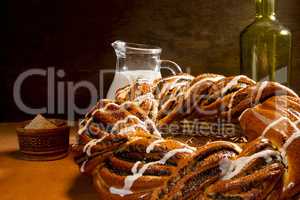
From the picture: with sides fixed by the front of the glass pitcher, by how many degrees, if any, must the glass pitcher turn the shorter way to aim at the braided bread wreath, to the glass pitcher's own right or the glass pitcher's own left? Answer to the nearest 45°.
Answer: approximately 90° to the glass pitcher's own left

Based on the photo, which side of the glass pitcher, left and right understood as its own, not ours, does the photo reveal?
left

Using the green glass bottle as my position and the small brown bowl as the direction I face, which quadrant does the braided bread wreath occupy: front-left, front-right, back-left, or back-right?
front-left
